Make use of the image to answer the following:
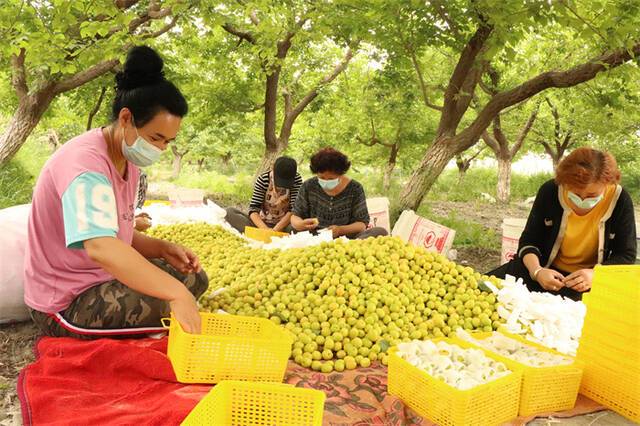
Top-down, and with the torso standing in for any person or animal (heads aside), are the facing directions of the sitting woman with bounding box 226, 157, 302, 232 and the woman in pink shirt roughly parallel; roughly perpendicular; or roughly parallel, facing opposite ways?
roughly perpendicular

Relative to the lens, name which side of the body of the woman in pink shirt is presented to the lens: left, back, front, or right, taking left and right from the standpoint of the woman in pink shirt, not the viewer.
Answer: right

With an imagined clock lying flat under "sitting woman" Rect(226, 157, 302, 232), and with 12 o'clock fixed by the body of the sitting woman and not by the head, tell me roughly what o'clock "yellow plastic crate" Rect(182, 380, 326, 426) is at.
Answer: The yellow plastic crate is roughly at 12 o'clock from the sitting woman.

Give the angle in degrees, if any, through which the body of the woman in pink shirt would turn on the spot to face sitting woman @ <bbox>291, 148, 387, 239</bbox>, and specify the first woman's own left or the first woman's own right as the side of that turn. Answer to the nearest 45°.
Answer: approximately 45° to the first woman's own left

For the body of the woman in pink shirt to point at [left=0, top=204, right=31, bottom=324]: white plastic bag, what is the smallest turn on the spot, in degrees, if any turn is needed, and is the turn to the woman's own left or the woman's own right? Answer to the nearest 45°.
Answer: approximately 135° to the woman's own left

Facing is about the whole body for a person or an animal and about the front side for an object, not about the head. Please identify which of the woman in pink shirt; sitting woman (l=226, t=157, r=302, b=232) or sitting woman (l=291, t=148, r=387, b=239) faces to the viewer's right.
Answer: the woman in pink shirt

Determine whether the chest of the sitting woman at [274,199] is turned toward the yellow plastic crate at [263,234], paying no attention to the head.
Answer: yes

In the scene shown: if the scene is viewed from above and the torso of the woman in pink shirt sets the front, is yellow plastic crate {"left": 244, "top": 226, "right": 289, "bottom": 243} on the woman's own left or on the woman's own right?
on the woman's own left

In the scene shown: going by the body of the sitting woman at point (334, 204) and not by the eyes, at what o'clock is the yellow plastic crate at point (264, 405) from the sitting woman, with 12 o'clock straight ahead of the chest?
The yellow plastic crate is roughly at 12 o'clock from the sitting woman.

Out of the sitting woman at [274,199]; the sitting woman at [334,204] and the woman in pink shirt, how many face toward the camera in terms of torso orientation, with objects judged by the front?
2

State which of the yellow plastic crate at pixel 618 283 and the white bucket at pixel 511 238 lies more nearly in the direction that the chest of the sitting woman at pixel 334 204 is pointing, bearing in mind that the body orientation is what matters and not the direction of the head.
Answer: the yellow plastic crate
